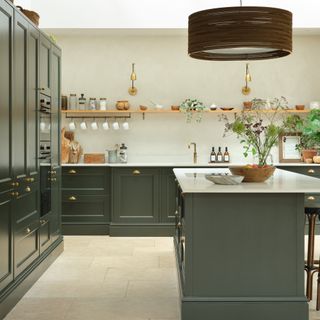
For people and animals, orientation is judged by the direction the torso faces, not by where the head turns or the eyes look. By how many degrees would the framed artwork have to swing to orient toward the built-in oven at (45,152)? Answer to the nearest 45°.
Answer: approximately 45° to its right

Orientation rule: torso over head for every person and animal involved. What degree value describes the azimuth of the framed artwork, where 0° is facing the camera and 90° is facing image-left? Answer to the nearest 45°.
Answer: approximately 0°

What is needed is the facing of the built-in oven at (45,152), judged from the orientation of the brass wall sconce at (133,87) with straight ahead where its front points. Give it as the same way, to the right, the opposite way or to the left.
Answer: to the left

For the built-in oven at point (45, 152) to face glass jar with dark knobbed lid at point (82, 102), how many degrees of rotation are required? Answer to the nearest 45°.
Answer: approximately 90° to its left

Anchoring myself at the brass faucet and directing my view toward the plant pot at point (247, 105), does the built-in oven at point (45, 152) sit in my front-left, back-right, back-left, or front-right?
back-right

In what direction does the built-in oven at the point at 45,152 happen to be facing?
to the viewer's right
